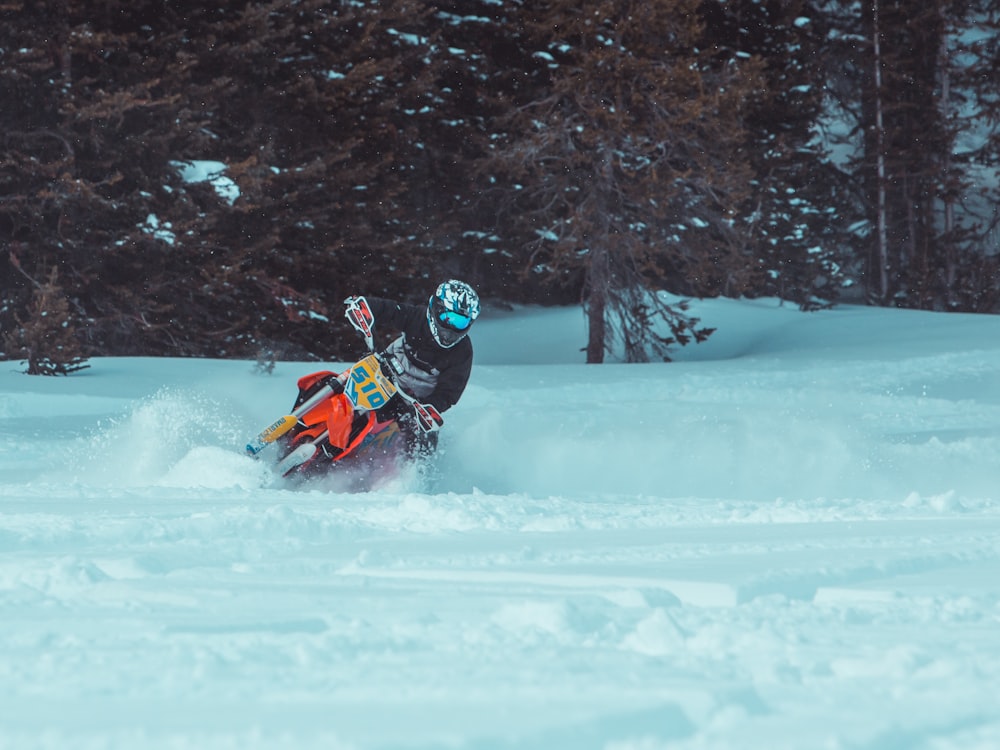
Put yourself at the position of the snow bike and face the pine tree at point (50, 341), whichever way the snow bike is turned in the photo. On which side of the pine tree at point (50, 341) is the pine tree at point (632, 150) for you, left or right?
right

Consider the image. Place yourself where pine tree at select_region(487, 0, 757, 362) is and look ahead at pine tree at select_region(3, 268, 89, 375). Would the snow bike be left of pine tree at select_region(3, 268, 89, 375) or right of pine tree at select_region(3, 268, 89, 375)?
left

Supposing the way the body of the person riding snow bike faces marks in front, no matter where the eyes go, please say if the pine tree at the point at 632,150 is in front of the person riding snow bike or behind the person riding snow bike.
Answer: behind

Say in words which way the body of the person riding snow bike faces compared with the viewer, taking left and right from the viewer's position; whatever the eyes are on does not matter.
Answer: facing the viewer
